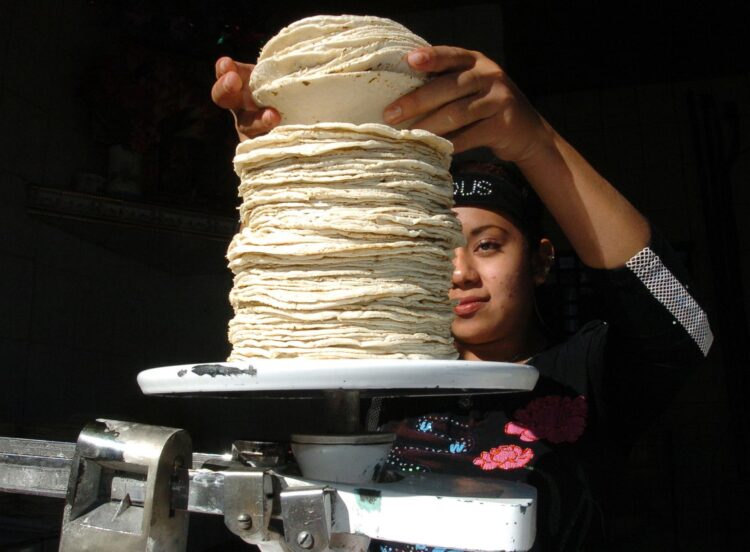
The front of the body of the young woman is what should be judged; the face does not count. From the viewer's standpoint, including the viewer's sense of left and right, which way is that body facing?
facing the viewer and to the left of the viewer
